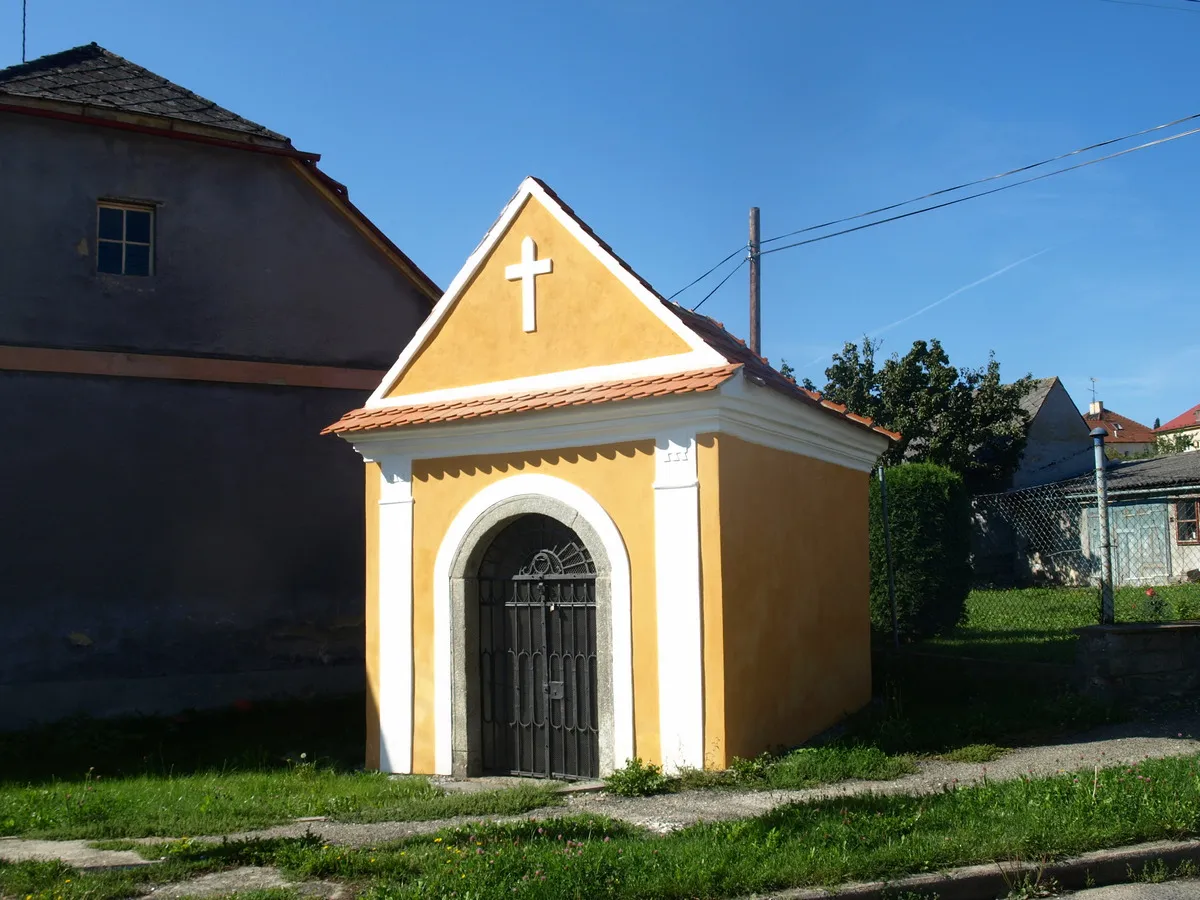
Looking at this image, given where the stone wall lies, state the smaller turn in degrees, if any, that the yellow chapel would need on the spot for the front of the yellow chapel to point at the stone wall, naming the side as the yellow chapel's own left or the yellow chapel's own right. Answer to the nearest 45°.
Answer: approximately 135° to the yellow chapel's own left

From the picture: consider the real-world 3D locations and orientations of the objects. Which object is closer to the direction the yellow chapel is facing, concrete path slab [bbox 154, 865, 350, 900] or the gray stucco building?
the concrete path slab

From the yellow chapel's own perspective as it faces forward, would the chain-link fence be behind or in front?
behind

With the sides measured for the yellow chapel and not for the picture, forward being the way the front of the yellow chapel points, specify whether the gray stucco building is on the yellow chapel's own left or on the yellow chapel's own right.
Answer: on the yellow chapel's own right

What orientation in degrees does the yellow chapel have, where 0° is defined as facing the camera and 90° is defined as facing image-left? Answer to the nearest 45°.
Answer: approximately 45°

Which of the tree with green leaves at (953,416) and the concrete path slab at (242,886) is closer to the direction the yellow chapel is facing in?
the concrete path slab

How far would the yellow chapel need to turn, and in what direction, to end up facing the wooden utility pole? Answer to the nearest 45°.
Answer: approximately 135° to its right

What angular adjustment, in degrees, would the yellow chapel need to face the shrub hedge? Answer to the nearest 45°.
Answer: approximately 180°

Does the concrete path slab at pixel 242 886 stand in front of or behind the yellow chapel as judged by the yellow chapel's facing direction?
in front

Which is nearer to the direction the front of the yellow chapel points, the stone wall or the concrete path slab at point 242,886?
the concrete path slab
